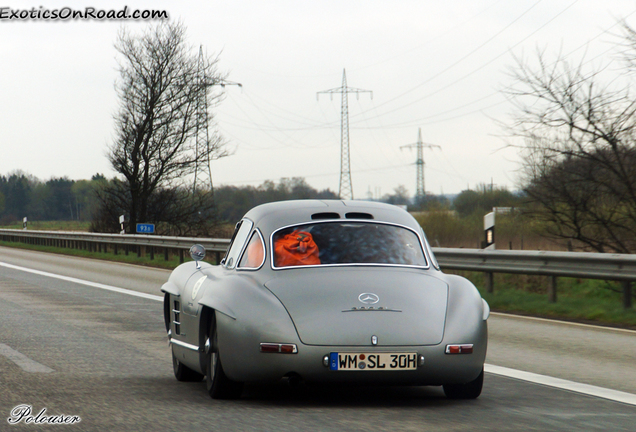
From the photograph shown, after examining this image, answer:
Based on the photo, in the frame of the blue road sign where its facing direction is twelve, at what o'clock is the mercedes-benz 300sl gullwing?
The mercedes-benz 300sl gullwing is roughly at 12 o'clock from the blue road sign.

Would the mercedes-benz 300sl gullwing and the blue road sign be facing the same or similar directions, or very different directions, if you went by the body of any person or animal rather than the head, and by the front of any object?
very different directions

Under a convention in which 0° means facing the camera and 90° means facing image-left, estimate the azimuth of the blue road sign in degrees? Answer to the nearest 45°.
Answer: approximately 0°

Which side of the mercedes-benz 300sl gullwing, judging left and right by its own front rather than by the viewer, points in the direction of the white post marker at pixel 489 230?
front

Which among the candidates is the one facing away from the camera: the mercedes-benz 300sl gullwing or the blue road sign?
the mercedes-benz 300sl gullwing

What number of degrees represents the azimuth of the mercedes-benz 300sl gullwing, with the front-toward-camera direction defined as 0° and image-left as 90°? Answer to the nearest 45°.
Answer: approximately 180°

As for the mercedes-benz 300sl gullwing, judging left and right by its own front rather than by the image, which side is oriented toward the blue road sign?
front
